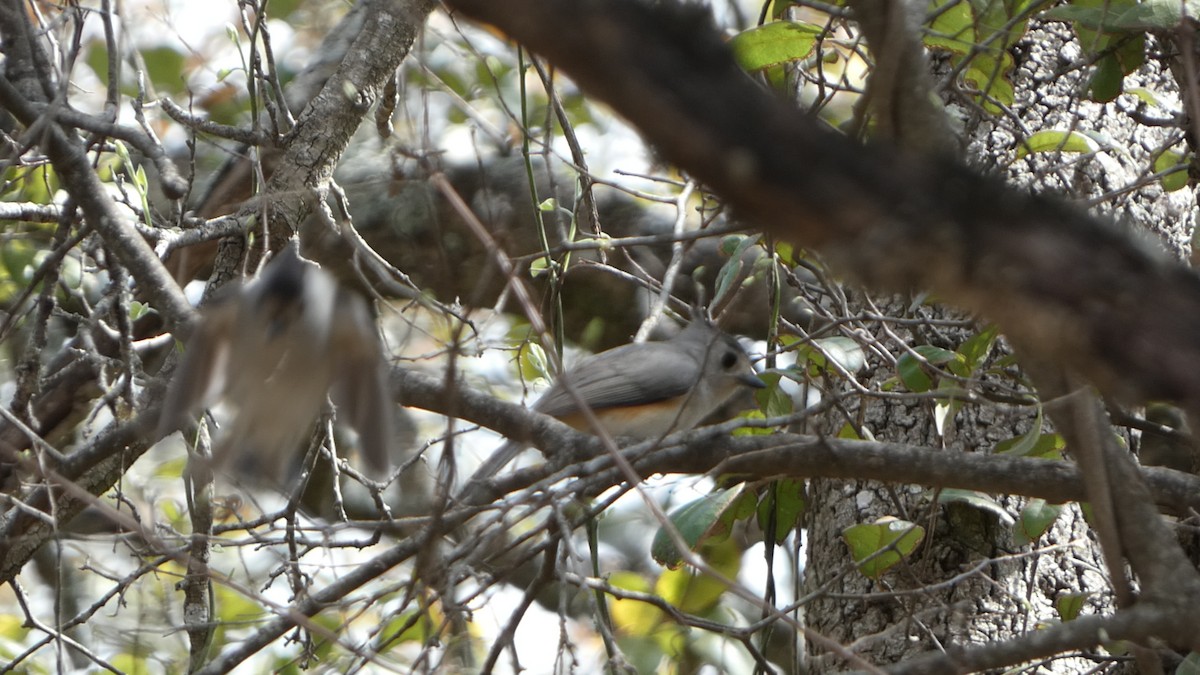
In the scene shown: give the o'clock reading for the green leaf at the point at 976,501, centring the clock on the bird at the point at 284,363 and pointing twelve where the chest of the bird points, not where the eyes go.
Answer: The green leaf is roughly at 8 o'clock from the bird.

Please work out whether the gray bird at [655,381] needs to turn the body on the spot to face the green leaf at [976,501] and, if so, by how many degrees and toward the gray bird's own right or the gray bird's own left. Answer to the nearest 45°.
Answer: approximately 45° to the gray bird's own right

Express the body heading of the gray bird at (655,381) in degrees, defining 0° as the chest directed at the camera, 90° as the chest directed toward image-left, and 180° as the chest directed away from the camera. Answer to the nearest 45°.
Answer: approximately 270°

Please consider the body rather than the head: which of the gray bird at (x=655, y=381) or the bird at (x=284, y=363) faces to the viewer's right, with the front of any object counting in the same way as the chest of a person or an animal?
the gray bird

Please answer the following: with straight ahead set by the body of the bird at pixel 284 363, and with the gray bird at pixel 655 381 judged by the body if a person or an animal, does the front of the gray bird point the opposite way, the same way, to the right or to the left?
to the left

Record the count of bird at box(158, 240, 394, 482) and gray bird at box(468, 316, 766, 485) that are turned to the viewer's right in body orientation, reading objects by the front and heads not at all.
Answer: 1

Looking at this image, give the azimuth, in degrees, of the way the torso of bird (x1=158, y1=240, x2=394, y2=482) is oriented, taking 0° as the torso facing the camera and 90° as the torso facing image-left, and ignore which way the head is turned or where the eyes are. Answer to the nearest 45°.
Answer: approximately 0°
